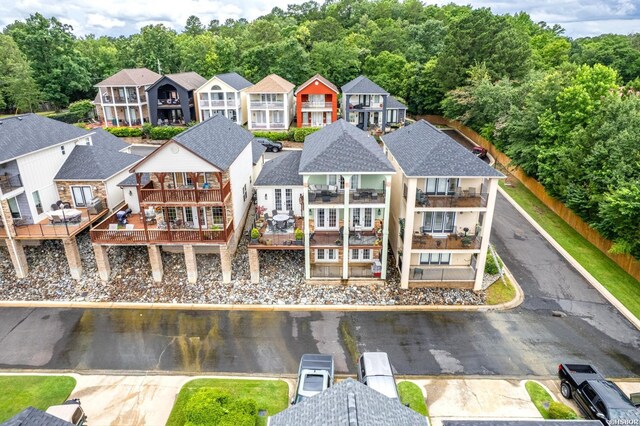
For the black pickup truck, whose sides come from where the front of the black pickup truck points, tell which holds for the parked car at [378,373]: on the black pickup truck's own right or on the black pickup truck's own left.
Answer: on the black pickup truck's own right

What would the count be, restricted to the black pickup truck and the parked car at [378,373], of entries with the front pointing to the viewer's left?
0

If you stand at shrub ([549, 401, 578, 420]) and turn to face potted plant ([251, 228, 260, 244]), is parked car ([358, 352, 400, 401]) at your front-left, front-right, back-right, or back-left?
front-left

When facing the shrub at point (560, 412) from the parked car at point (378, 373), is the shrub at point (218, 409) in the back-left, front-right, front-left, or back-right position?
back-right

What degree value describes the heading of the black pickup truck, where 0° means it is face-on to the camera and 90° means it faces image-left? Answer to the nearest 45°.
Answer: approximately 315°

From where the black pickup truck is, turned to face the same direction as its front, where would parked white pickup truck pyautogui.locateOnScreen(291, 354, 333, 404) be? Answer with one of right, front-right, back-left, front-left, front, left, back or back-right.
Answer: right

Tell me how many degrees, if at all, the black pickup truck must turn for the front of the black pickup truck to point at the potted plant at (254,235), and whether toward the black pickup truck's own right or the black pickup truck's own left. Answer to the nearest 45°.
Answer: approximately 135° to the black pickup truck's own right

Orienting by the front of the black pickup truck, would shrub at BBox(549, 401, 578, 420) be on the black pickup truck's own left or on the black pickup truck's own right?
on the black pickup truck's own right

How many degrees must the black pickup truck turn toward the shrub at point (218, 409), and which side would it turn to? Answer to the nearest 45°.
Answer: approximately 90° to its right

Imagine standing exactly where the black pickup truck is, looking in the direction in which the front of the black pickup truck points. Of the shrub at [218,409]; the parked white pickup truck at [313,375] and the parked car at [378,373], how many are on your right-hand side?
3
